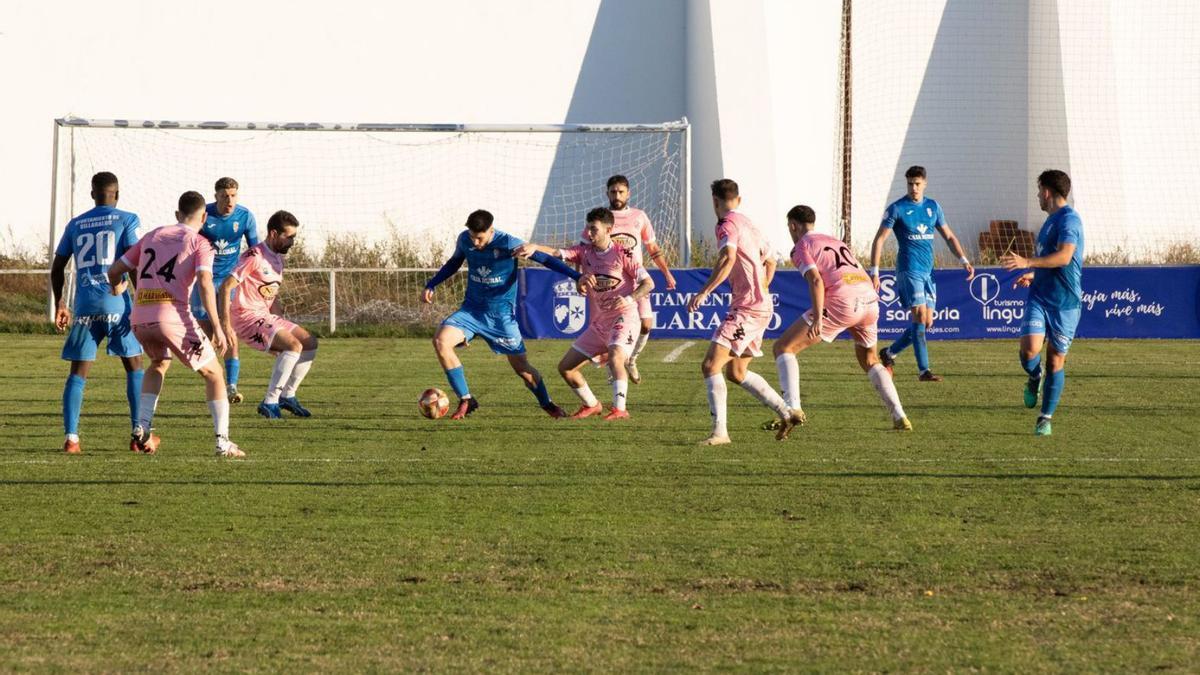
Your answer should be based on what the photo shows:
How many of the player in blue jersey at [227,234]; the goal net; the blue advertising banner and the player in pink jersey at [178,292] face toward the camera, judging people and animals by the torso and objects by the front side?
3

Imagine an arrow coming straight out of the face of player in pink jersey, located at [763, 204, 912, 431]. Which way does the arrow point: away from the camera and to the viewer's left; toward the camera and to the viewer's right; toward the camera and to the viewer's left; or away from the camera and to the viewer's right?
away from the camera and to the viewer's left

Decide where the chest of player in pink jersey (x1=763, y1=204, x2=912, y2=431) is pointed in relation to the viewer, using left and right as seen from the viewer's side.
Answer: facing away from the viewer and to the left of the viewer

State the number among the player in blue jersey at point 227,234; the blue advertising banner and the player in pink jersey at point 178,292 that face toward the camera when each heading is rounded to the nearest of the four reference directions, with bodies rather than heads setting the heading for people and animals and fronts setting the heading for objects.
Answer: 2

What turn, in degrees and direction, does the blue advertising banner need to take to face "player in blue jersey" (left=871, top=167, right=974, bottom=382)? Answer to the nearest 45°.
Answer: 0° — it already faces them

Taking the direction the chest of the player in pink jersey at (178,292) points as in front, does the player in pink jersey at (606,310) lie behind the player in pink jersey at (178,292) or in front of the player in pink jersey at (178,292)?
in front

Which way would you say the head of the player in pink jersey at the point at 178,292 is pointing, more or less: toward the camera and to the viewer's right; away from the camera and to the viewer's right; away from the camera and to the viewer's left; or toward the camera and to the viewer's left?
away from the camera and to the viewer's right

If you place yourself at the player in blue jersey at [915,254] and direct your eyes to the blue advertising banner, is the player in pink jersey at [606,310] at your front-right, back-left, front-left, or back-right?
back-left

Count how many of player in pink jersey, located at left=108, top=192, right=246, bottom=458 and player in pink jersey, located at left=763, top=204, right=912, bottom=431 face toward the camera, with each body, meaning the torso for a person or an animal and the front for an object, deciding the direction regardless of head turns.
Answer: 0

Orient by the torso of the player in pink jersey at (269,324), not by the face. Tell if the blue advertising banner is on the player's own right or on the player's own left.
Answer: on the player's own left

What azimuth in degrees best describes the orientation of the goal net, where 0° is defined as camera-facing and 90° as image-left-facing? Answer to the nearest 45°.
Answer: approximately 0°

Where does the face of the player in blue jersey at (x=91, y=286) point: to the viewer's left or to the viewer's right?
to the viewer's right

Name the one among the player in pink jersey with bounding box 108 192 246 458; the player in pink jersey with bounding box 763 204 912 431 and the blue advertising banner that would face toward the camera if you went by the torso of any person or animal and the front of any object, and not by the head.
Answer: the blue advertising banner

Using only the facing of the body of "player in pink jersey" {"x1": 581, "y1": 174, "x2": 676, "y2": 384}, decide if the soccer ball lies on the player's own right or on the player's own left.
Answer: on the player's own right

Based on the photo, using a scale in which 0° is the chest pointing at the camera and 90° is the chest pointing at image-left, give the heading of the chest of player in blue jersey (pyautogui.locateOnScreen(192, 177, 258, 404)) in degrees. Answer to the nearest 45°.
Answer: approximately 0°
